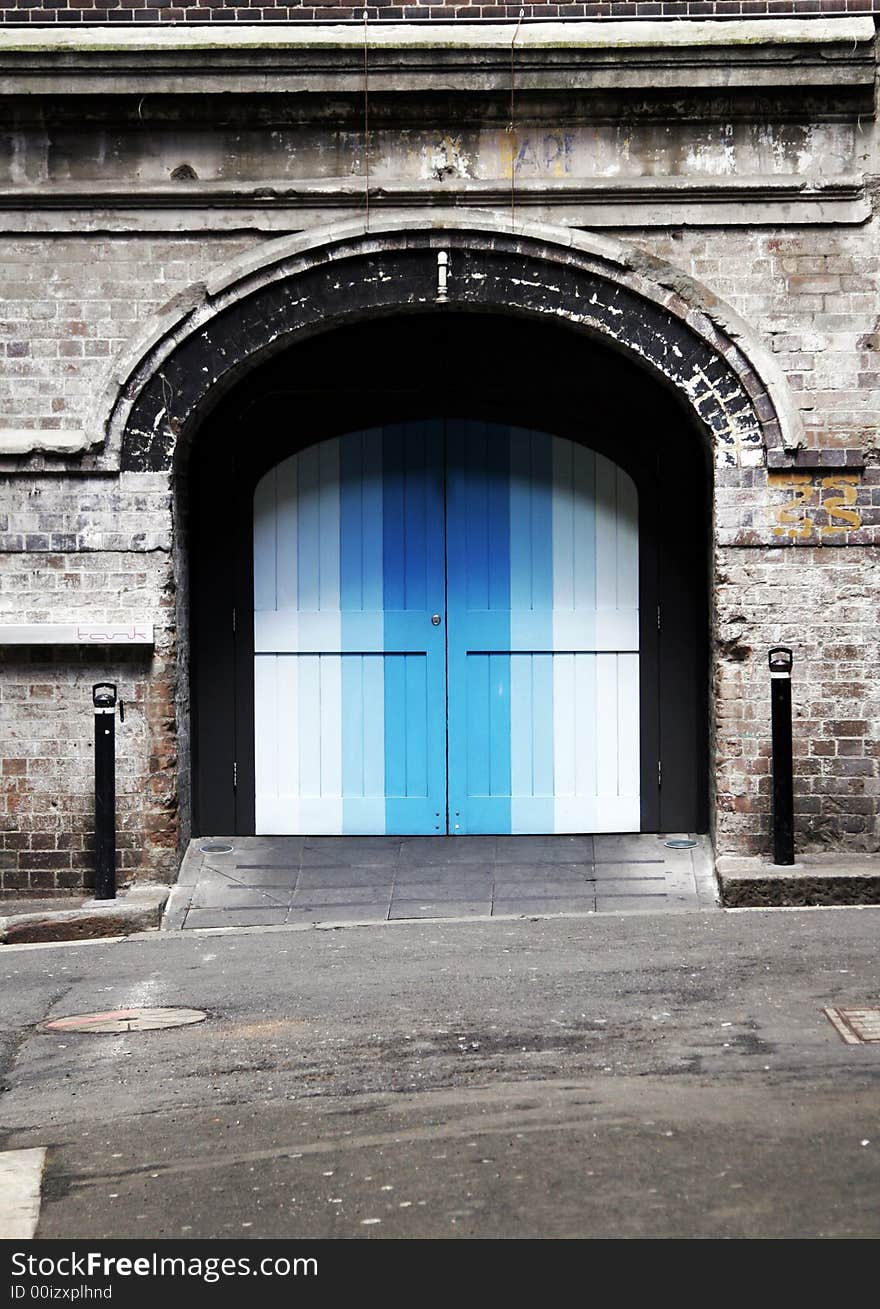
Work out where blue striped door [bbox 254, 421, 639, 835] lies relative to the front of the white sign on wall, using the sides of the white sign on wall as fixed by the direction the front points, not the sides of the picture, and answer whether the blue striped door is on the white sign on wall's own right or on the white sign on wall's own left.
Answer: on the white sign on wall's own left

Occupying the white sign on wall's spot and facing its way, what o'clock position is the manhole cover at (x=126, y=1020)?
The manhole cover is roughly at 12 o'clock from the white sign on wall.

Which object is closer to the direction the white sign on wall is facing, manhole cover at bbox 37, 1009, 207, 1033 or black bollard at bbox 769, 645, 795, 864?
the manhole cover

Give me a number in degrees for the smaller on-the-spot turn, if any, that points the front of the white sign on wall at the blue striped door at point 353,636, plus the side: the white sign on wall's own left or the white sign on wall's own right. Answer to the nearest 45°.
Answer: approximately 90° to the white sign on wall's own left

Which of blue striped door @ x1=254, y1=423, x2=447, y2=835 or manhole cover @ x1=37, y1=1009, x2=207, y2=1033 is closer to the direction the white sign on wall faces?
the manhole cover

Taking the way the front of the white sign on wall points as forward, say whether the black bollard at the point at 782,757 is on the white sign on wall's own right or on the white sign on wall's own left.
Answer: on the white sign on wall's own left

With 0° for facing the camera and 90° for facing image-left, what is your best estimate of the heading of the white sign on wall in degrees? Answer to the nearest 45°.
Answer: approximately 0°
